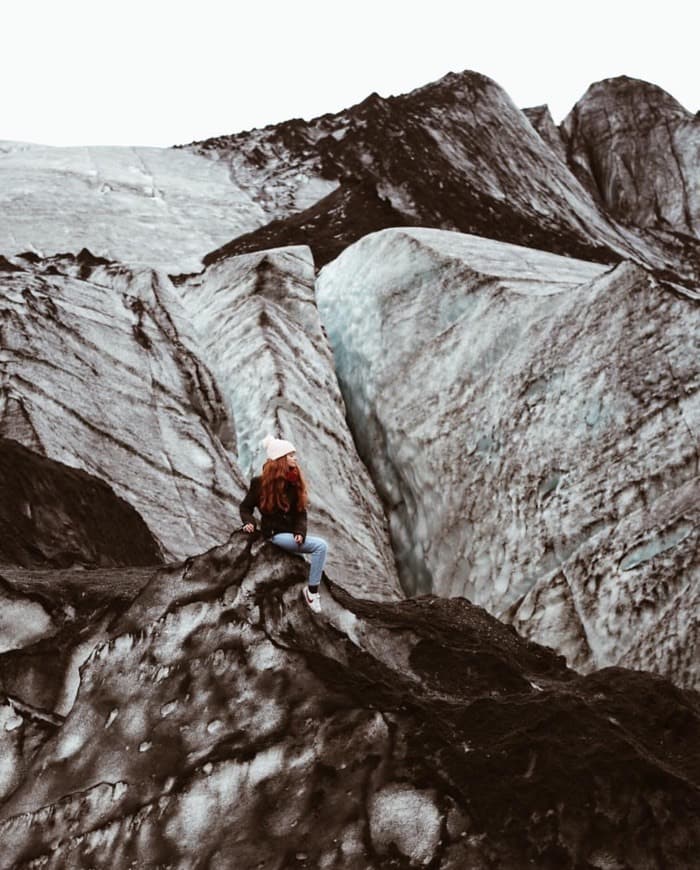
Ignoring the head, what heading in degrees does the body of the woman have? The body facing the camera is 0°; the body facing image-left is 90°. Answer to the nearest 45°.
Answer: approximately 315°
